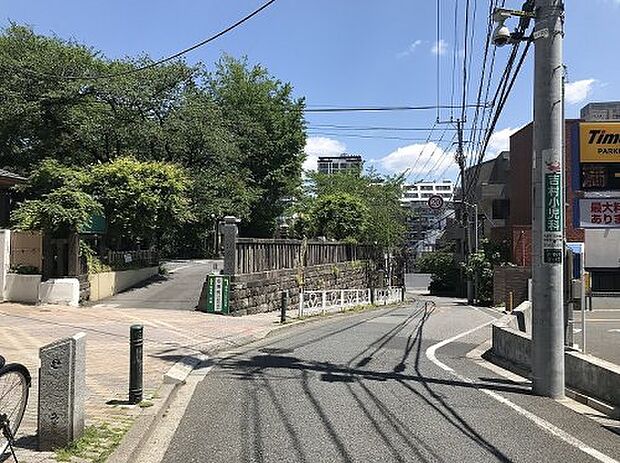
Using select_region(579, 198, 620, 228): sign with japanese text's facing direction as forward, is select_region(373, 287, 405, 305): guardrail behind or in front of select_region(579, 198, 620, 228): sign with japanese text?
behind

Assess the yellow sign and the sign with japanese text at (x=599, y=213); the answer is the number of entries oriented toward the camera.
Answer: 2

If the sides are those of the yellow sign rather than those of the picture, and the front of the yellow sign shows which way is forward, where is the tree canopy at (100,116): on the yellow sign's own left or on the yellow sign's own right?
on the yellow sign's own right

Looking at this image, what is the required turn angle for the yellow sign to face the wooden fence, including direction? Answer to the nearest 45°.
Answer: approximately 135° to its right

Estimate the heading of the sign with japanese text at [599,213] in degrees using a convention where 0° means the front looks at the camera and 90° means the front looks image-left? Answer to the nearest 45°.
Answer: approximately 0°

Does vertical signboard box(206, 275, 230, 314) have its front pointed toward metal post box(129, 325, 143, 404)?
yes

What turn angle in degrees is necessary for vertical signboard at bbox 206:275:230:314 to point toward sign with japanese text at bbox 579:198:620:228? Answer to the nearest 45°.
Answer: approximately 45° to its left

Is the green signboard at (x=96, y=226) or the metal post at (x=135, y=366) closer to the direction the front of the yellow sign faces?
the metal post

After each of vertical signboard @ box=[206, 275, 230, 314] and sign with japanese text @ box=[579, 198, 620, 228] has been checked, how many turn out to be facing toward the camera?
2
